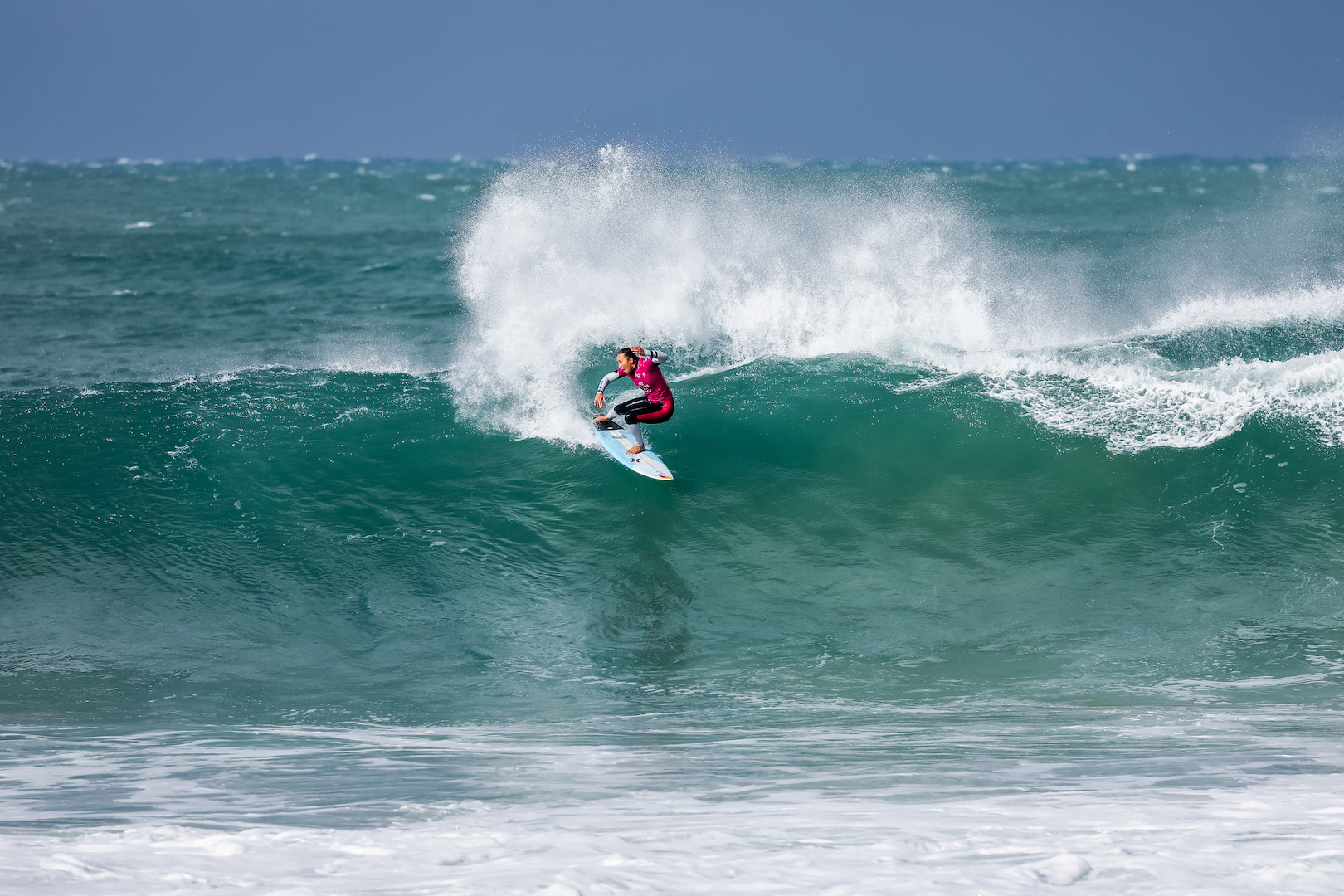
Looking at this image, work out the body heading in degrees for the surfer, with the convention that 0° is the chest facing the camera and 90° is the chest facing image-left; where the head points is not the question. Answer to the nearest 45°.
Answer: approximately 45°
